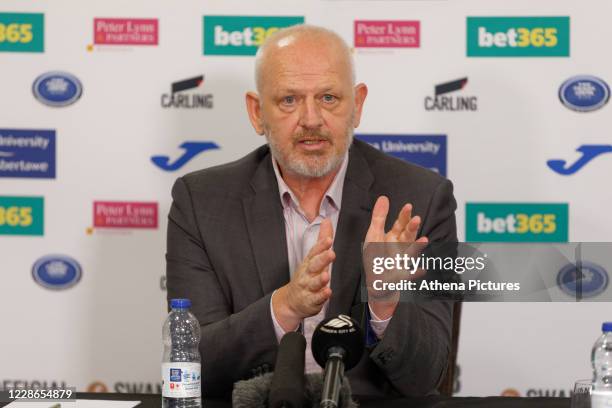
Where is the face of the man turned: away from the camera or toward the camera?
toward the camera

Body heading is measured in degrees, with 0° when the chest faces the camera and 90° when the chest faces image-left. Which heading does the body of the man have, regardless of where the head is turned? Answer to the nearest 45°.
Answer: approximately 0°

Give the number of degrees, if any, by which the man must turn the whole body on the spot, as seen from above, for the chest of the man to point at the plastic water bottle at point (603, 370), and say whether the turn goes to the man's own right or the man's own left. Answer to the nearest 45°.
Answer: approximately 45° to the man's own left

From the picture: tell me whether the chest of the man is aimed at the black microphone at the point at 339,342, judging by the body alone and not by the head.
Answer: yes
